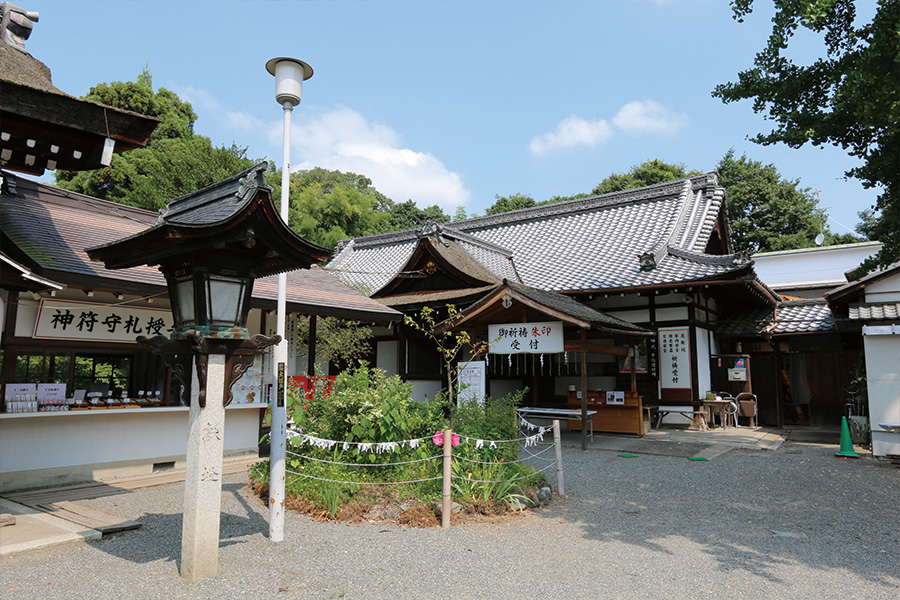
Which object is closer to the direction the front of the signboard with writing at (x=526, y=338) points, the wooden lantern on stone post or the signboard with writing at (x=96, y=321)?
the wooden lantern on stone post

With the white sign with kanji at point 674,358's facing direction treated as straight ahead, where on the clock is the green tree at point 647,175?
The green tree is roughly at 6 o'clock from the white sign with kanji.

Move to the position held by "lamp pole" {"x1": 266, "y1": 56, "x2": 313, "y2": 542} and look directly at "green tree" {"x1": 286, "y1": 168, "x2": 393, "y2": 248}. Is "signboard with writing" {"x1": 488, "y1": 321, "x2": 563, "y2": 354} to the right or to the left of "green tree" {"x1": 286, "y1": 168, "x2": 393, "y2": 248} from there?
right

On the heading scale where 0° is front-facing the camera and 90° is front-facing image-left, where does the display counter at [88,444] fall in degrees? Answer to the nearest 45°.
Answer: approximately 315°

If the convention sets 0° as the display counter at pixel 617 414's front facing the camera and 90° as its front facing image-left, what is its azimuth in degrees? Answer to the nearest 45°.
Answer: approximately 0°

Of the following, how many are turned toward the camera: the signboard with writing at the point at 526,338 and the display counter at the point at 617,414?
2

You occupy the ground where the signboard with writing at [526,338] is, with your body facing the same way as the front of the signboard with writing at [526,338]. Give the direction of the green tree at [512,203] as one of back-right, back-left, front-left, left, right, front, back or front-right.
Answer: back

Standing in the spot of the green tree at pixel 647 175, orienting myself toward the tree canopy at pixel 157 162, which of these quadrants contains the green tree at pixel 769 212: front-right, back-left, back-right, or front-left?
back-left

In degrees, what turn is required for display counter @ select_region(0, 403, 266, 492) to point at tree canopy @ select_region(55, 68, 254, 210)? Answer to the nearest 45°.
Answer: approximately 135° to its left
